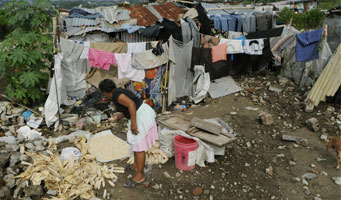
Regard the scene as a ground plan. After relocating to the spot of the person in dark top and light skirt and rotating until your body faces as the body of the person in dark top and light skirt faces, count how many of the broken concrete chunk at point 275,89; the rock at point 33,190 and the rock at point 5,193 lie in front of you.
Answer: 2

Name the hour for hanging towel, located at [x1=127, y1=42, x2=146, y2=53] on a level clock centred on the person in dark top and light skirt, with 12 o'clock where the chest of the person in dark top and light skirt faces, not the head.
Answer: The hanging towel is roughly at 3 o'clock from the person in dark top and light skirt.

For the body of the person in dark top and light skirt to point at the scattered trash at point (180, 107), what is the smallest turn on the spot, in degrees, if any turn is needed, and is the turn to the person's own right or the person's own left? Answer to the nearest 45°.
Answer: approximately 90° to the person's own right

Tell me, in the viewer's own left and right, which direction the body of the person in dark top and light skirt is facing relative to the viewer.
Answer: facing to the left of the viewer

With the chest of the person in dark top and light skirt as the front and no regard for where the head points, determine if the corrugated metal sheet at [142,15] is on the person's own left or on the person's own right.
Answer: on the person's own right

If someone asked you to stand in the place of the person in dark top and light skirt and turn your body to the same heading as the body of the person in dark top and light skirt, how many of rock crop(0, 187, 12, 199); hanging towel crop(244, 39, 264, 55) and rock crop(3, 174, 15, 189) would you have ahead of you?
2

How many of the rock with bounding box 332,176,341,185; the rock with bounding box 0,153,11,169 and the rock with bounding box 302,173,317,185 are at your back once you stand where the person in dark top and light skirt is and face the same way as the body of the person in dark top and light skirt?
2
